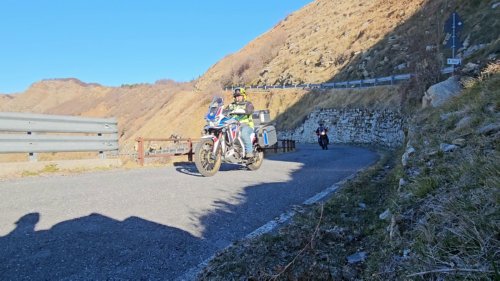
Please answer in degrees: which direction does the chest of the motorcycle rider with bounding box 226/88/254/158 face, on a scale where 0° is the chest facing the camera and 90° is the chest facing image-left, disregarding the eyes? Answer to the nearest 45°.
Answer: approximately 45°

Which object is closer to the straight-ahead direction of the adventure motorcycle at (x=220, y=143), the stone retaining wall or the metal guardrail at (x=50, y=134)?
the metal guardrail

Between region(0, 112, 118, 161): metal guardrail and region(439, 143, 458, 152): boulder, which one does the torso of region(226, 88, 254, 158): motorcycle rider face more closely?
the metal guardrail

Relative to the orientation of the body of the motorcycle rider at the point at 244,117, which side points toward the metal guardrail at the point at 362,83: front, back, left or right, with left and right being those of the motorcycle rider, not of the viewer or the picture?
back

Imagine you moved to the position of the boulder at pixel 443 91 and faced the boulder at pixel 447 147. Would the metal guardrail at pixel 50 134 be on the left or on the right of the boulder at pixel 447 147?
right

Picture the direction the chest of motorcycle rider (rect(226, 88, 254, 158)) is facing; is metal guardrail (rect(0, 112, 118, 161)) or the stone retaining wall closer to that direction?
the metal guardrail

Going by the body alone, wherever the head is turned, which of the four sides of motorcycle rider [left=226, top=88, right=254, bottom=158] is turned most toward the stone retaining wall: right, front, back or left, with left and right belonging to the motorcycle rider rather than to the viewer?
back

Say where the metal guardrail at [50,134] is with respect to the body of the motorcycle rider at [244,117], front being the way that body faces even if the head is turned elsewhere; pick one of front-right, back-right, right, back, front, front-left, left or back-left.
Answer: front-right

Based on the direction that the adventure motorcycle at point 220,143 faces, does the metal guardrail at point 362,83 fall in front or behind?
behind

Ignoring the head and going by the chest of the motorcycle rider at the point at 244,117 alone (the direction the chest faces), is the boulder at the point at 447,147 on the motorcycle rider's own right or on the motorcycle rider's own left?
on the motorcycle rider's own left

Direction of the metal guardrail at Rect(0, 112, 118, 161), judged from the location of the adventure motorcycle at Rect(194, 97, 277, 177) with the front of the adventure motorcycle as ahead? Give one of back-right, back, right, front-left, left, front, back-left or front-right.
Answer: front-right

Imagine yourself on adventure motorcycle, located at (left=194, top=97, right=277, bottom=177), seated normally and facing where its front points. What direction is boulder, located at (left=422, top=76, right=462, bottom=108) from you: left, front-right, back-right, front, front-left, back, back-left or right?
back-left

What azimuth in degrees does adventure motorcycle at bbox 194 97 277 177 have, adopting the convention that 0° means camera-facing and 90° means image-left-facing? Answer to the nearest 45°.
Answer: approximately 45°
